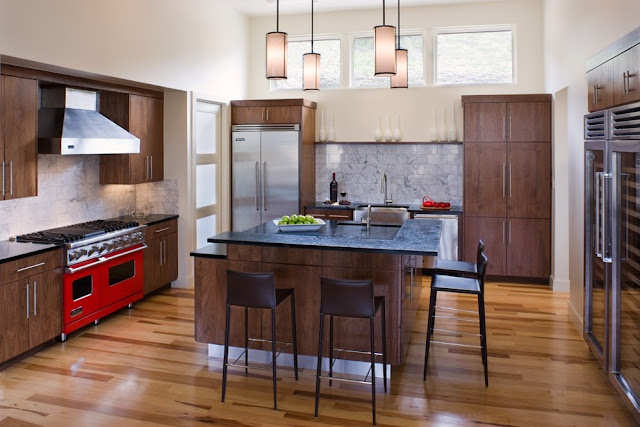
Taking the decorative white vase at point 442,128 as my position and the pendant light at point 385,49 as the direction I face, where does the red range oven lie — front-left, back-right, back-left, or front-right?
front-right

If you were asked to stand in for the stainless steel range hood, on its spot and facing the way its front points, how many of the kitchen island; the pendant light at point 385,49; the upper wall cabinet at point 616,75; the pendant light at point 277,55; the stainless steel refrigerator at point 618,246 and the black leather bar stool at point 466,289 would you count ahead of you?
6

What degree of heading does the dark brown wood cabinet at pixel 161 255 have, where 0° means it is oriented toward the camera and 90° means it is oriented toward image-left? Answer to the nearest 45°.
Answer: approximately 315°

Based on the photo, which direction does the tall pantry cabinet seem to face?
toward the camera

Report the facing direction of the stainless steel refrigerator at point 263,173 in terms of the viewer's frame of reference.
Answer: facing the viewer

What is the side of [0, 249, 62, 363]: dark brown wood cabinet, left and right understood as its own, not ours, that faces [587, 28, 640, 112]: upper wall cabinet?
front

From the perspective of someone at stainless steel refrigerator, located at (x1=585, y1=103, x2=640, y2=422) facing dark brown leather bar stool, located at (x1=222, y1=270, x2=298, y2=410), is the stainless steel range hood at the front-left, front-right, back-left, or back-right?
front-right

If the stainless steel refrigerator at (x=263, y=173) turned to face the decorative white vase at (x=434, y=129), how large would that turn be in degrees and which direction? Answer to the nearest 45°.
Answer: approximately 90° to its left

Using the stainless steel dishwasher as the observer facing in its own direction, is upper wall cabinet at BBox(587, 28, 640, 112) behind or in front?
in front

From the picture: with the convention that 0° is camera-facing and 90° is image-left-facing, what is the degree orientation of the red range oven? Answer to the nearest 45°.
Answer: approximately 315°
